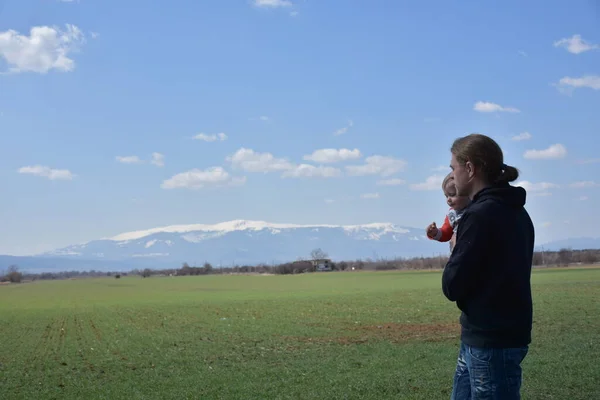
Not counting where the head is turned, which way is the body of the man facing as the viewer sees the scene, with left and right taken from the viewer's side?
facing away from the viewer and to the left of the viewer

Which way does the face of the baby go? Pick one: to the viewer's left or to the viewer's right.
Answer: to the viewer's left
